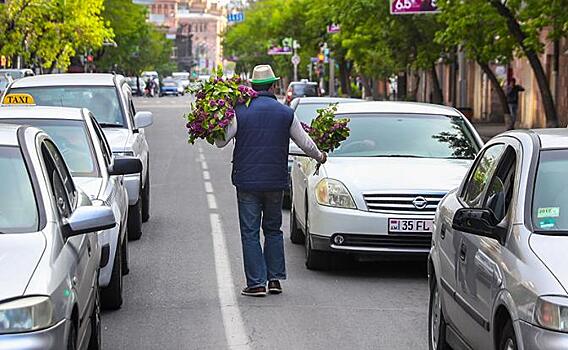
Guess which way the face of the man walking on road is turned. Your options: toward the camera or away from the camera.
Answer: away from the camera

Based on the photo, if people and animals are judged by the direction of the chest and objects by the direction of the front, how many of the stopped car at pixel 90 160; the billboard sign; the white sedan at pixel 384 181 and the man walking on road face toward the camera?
3

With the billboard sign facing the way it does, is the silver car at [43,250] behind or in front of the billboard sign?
in front

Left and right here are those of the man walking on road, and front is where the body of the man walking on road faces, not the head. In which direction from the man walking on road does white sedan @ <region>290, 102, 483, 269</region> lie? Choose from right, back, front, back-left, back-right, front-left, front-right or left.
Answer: front-right

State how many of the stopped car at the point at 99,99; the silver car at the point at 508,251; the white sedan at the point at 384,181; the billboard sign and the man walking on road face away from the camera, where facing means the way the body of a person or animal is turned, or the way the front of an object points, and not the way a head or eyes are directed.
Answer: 1

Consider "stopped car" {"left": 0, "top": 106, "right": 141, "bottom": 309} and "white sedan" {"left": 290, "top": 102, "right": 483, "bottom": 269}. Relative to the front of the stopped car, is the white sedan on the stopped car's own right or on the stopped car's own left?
on the stopped car's own left

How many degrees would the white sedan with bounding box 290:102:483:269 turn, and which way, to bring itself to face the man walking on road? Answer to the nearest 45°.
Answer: approximately 45° to its right

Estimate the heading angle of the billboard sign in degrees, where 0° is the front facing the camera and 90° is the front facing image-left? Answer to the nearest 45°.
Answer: approximately 0°

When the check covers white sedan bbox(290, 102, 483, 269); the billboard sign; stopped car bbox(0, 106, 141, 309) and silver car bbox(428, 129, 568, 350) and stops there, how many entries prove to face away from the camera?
0

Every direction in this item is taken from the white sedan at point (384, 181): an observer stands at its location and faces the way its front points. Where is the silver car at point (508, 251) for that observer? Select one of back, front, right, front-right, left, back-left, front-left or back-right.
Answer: front

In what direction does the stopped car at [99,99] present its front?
toward the camera

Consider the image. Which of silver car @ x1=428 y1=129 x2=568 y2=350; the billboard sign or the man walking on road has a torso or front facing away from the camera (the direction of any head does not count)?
the man walking on road

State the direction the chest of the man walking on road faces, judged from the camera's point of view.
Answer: away from the camera

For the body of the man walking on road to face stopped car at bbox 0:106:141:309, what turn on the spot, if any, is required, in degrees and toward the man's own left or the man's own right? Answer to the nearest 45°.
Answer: approximately 90° to the man's own left
